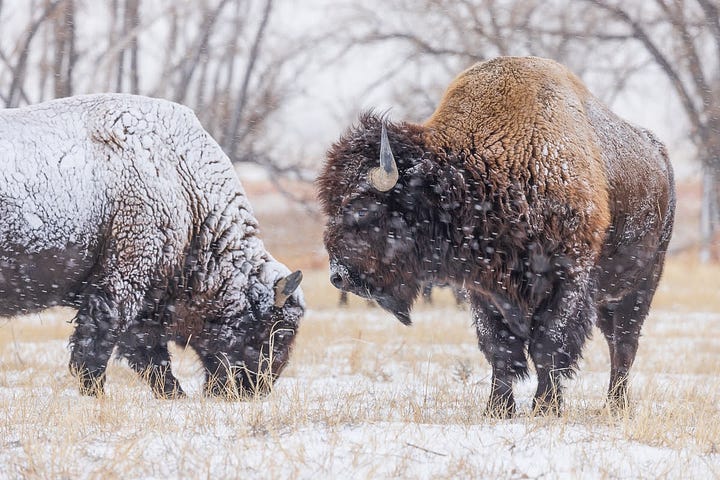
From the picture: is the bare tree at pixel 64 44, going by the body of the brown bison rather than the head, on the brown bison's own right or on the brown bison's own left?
on the brown bison's own right

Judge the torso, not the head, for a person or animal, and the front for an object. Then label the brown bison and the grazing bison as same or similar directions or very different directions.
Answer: very different directions

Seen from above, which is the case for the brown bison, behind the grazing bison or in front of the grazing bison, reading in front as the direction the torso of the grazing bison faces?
in front

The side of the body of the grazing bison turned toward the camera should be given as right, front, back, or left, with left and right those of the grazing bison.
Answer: right

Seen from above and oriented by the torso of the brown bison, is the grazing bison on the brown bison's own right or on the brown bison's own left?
on the brown bison's own right

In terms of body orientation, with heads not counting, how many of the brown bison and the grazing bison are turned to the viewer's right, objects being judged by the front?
1

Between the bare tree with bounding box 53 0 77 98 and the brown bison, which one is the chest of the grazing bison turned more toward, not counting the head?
the brown bison

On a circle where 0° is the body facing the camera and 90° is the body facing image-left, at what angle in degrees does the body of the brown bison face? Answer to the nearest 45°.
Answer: approximately 45°

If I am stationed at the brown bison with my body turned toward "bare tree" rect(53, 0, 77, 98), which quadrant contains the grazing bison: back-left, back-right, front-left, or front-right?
front-left

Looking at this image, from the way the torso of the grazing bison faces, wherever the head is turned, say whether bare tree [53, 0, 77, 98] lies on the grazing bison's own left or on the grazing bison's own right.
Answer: on the grazing bison's own left
